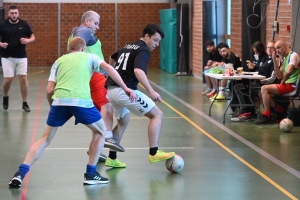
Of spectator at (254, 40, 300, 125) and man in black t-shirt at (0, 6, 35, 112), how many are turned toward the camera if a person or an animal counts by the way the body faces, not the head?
1

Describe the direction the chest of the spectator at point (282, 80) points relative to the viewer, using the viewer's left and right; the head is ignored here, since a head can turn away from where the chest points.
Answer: facing to the left of the viewer

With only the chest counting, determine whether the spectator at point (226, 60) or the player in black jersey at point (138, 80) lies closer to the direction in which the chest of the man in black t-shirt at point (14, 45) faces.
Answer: the player in black jersey

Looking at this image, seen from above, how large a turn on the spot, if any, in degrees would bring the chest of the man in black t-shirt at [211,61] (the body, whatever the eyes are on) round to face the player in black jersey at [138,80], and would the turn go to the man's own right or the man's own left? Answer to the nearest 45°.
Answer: approximately 45° to the man's own left

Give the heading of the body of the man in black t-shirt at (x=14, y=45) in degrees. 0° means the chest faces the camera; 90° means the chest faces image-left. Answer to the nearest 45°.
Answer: approximately 0°

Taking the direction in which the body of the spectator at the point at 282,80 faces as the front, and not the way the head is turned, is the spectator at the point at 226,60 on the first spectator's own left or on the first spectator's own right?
on the first spectator's own right

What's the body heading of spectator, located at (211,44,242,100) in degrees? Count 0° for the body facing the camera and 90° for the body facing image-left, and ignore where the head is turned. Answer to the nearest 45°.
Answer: approximately 45°
